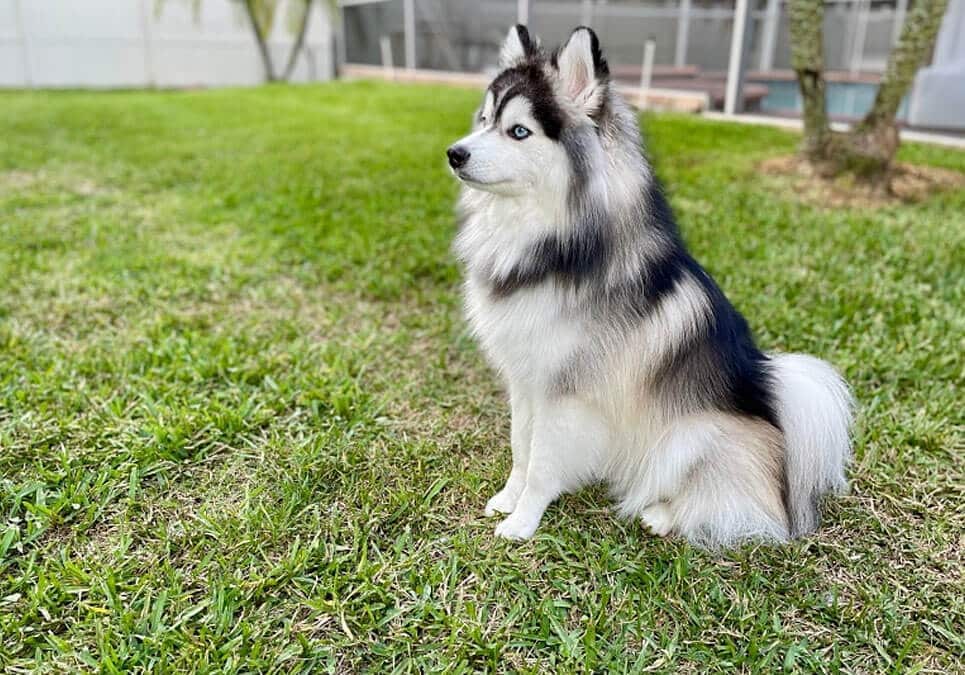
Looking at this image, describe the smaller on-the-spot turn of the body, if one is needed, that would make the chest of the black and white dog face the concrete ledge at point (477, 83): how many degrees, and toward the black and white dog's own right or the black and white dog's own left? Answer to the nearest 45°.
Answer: approximately 90° to the black and white dog's own right

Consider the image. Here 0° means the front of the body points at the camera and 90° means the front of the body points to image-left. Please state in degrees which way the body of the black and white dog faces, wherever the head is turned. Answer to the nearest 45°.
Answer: approximately 90°

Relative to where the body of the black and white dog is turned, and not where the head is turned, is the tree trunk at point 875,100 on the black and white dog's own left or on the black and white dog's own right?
on the black and white dog's own right

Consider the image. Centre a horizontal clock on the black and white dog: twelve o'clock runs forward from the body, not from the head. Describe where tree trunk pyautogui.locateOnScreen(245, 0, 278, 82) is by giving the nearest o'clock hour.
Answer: The tree trunk is roughly at 2 o'clock from the black and white dog.

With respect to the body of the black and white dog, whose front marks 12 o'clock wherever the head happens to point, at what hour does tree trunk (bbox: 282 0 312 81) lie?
The tree trunk is roughly at 2 o'clock from the black and white dog.

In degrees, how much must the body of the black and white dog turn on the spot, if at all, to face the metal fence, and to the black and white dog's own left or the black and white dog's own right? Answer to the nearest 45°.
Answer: approximately 90° to the black and white dog's own right

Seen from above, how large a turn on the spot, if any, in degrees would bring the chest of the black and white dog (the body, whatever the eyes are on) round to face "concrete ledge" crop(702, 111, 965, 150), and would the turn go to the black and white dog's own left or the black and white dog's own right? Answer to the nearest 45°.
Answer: approximately 90° to the black and white dog's own right
